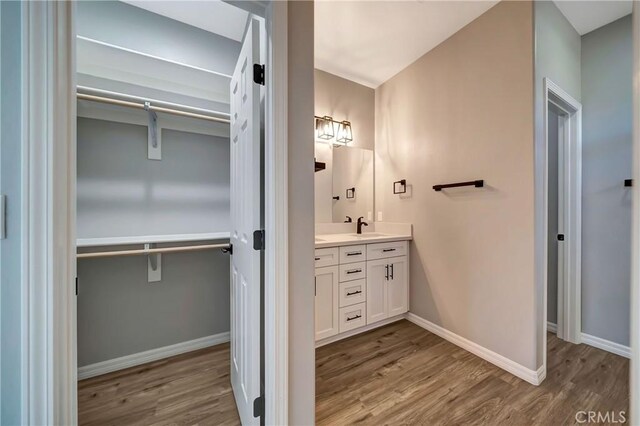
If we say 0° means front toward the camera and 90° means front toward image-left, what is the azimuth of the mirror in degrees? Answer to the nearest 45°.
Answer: approximately 315°

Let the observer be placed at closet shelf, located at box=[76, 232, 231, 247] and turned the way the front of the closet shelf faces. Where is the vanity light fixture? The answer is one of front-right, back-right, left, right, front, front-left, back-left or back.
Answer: left

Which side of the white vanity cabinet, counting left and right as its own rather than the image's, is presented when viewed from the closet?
right

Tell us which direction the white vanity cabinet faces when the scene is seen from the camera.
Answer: facing the viewer and to the right of the viewer

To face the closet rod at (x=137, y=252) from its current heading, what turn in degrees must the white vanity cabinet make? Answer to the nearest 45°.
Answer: approximately 90° to its right

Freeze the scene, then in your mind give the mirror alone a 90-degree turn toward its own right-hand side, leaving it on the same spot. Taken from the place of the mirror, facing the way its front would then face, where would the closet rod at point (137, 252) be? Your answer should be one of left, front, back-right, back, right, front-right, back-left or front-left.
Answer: front

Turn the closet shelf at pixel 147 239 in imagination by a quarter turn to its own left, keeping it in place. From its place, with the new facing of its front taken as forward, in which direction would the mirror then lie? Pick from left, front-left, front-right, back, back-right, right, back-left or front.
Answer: front

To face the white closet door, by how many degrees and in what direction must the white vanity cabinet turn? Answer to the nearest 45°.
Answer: approximately 90° to its right

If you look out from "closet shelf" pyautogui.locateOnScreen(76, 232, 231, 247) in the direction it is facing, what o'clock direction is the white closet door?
The white closet door is roughly at 11 o'clock from the closet shelf.
